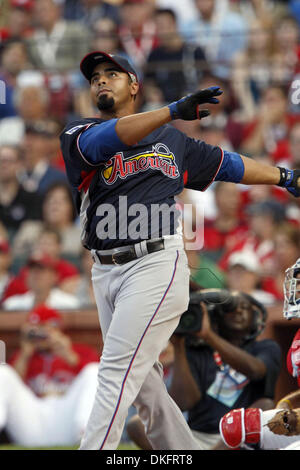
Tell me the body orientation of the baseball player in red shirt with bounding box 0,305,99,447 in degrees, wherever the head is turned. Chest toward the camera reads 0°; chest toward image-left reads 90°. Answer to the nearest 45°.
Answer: approximately 0°

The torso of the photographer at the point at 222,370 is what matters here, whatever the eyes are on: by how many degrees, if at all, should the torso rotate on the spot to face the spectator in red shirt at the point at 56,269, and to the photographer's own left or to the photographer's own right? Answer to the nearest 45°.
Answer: approximately 90° to the photographer's own right

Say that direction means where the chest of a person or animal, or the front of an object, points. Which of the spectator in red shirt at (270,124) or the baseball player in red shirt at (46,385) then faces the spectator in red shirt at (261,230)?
the spectator in red shirt at (270,124)

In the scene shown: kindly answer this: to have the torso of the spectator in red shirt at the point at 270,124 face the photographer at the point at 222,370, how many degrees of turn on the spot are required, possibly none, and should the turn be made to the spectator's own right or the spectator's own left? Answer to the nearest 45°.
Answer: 0° — they already face them

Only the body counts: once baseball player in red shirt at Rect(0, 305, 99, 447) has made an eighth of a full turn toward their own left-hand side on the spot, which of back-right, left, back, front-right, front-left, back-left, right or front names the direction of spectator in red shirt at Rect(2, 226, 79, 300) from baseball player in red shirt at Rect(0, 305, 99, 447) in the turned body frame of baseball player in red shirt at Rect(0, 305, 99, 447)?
back-left
